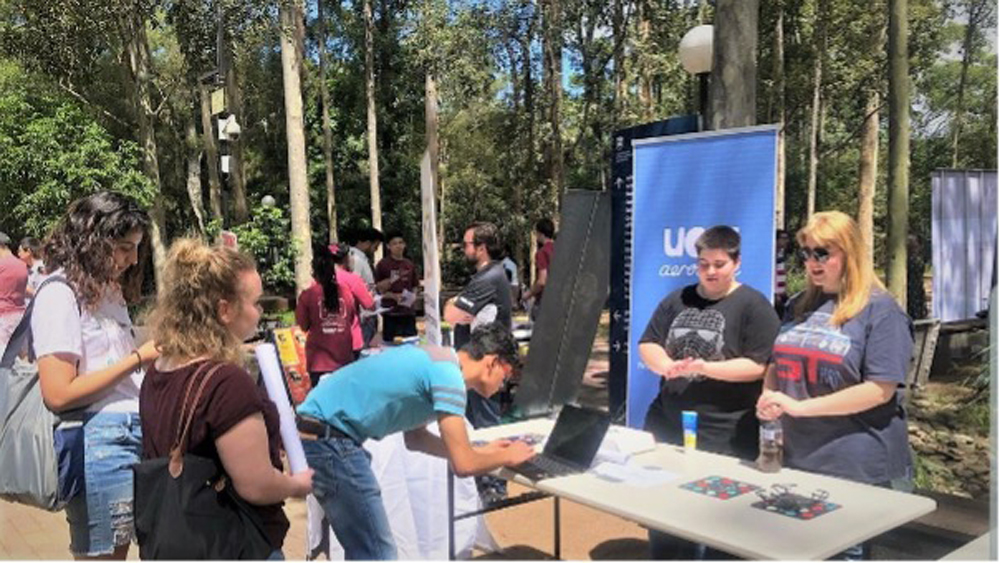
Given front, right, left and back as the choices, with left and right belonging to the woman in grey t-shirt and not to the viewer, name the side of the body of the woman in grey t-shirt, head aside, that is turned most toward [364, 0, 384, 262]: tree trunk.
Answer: right

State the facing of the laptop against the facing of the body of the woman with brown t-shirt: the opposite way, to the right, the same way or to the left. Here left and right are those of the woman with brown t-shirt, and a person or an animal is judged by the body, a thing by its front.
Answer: the opposite way

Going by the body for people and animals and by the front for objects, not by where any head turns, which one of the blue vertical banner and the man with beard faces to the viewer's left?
the man with beard

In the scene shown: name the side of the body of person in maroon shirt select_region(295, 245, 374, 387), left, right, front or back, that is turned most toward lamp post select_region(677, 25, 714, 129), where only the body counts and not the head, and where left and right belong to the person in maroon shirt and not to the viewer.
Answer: right

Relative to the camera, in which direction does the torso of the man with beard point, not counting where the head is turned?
to the viewer's left

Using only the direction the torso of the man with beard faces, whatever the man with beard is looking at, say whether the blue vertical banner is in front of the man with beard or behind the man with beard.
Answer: behind

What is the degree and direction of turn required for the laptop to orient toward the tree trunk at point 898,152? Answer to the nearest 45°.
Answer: approximately 180°

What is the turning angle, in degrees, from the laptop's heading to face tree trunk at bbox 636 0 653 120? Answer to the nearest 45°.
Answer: approximately 135° to its right

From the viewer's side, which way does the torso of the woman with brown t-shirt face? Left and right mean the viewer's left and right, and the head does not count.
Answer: facing away from the viewer and to the right of the viewer

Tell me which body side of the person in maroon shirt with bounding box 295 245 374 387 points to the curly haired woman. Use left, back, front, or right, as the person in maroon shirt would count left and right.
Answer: back

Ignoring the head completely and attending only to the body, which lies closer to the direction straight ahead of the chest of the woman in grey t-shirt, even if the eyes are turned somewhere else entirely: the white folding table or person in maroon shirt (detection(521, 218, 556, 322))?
the white folding table

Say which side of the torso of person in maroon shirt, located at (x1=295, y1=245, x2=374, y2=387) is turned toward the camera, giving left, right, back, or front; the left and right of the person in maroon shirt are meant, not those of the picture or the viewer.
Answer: back

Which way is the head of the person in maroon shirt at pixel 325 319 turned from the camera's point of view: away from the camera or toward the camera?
away from the camera
